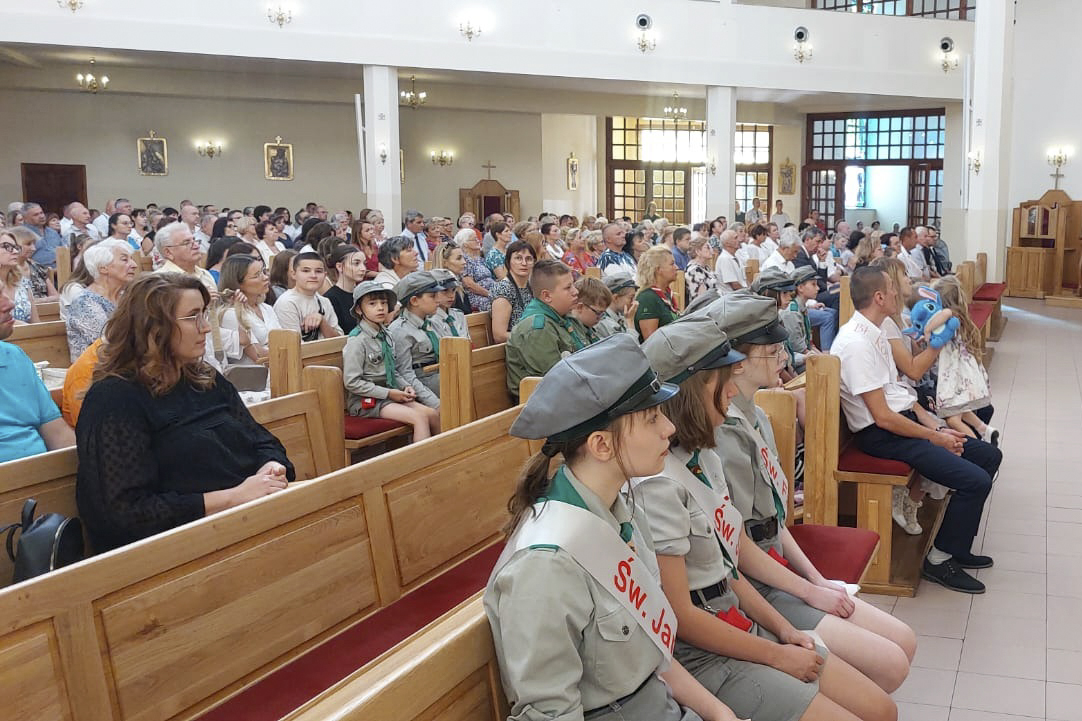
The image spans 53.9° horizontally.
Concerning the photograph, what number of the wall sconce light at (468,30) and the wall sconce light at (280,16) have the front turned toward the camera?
2

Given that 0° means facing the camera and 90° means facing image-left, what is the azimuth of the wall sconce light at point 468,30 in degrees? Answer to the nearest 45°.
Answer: approximately 0°

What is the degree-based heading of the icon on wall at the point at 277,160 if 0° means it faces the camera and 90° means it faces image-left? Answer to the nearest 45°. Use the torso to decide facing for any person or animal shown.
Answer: approximately 0°
